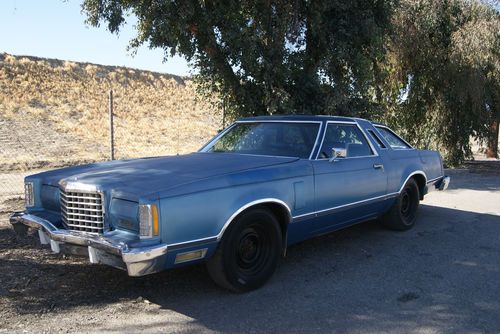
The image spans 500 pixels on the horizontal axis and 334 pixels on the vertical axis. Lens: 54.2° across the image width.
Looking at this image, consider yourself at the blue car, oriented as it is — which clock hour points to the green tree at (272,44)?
The green tree is roughly at 5 o'clock from the blue car.

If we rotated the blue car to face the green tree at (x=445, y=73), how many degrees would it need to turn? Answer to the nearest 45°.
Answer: approximately 180°

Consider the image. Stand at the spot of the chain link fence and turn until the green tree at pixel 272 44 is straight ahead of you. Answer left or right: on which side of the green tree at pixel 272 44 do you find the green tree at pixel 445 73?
left

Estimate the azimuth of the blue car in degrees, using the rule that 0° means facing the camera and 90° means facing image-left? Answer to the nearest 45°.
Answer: approximately 45°

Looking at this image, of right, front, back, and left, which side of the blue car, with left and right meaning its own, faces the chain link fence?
right
